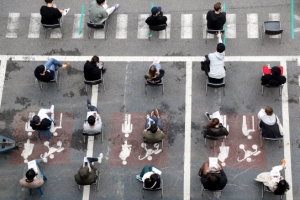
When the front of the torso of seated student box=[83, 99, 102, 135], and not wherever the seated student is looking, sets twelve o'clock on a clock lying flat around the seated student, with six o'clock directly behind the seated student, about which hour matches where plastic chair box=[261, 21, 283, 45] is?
The plastic chair is roughly at 3 o'clock from the seated student.

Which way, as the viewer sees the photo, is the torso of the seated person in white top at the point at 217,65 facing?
away from the camera

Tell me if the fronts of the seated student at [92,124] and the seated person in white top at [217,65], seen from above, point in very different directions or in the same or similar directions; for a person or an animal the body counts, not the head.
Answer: same or similar directions

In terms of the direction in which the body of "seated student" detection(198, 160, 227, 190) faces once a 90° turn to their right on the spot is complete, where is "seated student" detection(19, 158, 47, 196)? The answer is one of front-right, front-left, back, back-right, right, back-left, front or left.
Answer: back

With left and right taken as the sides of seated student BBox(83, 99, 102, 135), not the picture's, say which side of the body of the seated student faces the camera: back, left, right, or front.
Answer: back

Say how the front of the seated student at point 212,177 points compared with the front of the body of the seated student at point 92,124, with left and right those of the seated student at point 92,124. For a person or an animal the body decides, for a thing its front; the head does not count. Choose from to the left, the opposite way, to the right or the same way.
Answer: the same way

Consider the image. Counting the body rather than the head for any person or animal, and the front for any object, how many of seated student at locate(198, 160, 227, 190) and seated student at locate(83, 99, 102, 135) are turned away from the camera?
2

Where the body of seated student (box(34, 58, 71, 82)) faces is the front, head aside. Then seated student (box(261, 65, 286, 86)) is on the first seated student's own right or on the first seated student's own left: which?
on the first seated student's own right

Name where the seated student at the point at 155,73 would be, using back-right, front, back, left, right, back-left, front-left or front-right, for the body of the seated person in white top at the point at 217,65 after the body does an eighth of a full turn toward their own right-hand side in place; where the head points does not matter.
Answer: back-left

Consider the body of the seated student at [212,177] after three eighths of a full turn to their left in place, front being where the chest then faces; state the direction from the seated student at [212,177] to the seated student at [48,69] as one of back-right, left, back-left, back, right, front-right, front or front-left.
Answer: front-right

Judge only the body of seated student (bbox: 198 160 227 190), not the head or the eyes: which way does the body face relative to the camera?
away from the camera

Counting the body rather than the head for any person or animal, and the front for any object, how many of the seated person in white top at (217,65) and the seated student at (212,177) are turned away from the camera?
2

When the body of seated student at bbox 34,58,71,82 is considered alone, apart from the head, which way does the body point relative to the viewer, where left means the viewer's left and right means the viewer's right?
facing away from the viewer and to the right of the viewer
